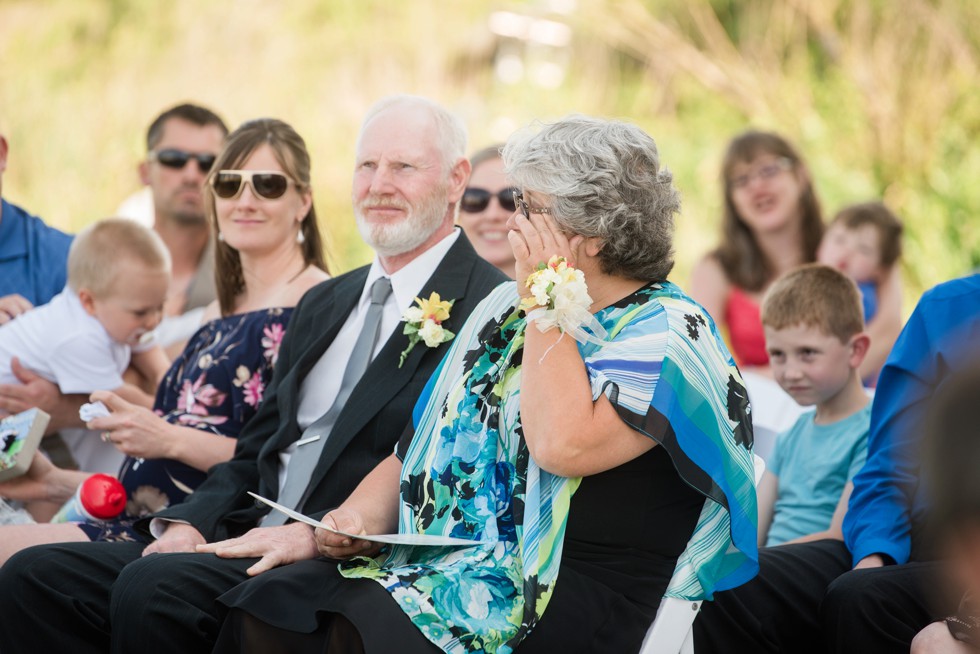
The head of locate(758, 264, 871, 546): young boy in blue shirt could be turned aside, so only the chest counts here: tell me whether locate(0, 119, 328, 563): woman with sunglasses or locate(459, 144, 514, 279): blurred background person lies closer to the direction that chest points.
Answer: the woman with sunglasses

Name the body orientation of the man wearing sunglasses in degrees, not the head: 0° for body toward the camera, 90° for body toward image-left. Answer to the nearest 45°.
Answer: approximately 45°

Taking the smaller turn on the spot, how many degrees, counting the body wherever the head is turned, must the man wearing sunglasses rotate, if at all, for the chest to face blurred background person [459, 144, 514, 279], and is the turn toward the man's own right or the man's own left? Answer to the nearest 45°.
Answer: approximately 90° to the man's own left

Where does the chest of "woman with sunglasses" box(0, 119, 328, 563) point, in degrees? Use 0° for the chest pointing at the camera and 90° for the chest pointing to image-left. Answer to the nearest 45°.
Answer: approximately 45°

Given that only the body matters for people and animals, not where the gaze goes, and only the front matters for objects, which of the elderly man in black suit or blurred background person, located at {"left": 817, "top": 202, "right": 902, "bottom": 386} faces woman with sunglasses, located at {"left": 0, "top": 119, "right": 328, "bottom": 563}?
the blurred background person

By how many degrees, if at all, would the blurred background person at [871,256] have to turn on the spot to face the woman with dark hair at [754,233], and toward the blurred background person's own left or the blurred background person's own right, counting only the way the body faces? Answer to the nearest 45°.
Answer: approximately 45° to the blurred background person's own right

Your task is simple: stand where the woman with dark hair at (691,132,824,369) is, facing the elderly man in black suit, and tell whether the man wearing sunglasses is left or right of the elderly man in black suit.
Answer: right

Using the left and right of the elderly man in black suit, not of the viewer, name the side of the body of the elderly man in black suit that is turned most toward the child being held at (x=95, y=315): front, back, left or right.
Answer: right

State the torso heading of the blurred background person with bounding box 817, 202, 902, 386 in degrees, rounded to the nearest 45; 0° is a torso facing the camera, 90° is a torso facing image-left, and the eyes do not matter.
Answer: approximately 45°
